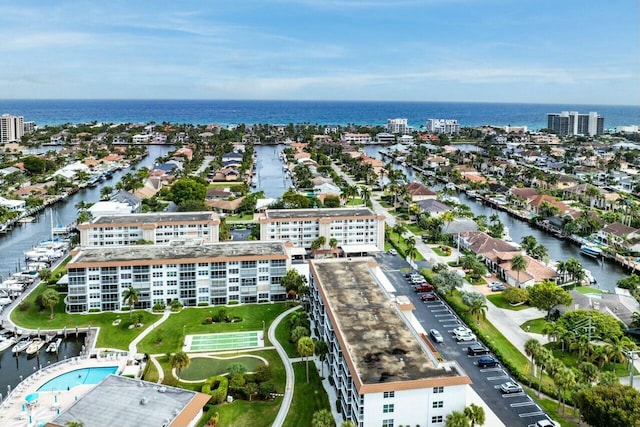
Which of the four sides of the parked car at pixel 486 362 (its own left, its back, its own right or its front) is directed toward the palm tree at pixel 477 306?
left

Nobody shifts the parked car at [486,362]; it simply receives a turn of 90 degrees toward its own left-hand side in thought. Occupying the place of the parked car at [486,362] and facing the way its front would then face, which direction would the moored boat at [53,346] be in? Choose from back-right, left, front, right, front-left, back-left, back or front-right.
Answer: left

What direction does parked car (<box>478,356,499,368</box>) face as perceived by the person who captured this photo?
facing to the right of the viewer

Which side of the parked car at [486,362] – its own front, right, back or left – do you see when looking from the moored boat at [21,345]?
back

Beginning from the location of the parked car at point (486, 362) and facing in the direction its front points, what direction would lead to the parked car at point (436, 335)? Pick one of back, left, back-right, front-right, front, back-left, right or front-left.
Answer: back-left

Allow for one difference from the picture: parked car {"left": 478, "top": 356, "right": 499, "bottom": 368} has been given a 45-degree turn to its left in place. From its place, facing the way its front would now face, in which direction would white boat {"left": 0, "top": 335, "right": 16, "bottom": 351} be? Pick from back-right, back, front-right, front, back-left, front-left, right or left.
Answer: back-left

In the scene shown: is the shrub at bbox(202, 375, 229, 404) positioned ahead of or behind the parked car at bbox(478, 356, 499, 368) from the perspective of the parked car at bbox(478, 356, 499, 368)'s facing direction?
behind

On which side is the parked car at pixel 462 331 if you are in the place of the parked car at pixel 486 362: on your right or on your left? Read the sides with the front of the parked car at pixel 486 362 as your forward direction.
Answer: on your left

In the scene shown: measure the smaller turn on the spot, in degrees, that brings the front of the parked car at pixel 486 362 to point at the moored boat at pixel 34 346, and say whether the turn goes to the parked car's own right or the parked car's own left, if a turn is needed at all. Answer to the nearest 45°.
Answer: approximately 180°

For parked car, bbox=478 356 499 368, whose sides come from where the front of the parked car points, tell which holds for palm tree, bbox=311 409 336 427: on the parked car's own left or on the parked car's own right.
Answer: on the parked car's own right

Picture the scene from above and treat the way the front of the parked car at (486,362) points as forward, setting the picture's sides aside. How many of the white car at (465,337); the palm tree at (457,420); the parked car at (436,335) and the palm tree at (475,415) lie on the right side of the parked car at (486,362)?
2
